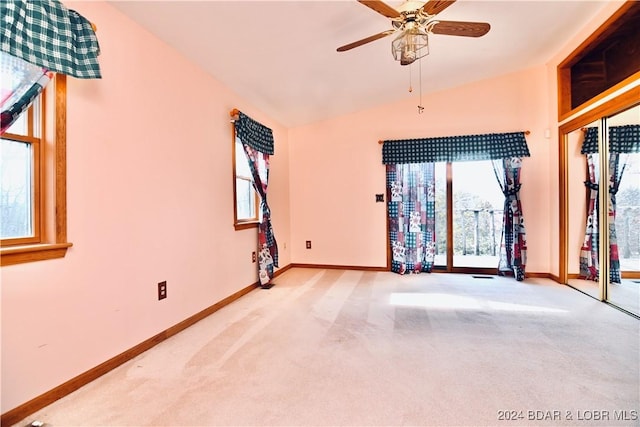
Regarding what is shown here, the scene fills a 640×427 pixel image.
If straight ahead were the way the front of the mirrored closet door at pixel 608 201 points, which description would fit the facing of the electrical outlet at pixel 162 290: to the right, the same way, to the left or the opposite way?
the opposite way

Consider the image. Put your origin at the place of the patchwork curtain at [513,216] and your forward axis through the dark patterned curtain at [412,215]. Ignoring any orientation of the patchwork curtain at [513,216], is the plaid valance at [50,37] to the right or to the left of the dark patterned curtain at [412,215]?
left

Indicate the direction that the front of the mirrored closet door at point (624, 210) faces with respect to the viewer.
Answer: facing the viewer and to the left of the viewer

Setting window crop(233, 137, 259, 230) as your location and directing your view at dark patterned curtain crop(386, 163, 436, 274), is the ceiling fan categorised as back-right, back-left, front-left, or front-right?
front-right

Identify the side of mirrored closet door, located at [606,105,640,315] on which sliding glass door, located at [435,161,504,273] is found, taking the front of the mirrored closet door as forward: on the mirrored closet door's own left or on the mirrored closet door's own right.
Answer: on the mirrored closet door's own right

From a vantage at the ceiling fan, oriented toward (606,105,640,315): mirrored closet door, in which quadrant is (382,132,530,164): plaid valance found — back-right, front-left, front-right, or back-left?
front-left

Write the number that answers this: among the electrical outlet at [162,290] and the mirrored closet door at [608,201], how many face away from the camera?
0

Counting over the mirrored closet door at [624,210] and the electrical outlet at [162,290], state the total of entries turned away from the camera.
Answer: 0

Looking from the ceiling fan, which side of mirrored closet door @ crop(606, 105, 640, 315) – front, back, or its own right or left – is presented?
front

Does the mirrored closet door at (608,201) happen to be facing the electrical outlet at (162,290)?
yes

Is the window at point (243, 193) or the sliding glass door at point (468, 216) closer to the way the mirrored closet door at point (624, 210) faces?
the window

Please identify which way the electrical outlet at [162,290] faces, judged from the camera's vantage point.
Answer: facing the viewer and to the right of the viewer

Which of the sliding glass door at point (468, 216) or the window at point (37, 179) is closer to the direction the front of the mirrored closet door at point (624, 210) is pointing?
the window

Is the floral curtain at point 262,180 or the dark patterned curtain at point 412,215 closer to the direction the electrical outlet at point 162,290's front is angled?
the dark patterned curtain

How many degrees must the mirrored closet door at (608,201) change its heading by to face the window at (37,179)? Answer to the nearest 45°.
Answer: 0° — it already faces it

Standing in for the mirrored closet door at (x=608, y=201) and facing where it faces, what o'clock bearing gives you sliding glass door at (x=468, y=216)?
The sliding glass door is roughly at 2 o'clock from the mirrored closet door.

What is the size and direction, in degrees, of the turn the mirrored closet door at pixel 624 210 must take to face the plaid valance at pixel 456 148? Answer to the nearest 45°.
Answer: approximately 45° to its right

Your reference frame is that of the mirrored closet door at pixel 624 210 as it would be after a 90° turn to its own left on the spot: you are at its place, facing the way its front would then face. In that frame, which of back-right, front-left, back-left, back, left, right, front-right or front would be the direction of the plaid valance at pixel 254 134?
right

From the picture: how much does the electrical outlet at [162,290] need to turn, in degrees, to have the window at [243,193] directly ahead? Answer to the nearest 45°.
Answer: approximately 90° to its left

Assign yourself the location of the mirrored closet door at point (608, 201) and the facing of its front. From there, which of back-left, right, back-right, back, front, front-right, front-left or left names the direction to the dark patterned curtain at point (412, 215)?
front-right

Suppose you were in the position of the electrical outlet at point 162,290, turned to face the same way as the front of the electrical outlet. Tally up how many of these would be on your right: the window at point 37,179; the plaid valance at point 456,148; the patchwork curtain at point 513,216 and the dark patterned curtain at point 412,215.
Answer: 1
